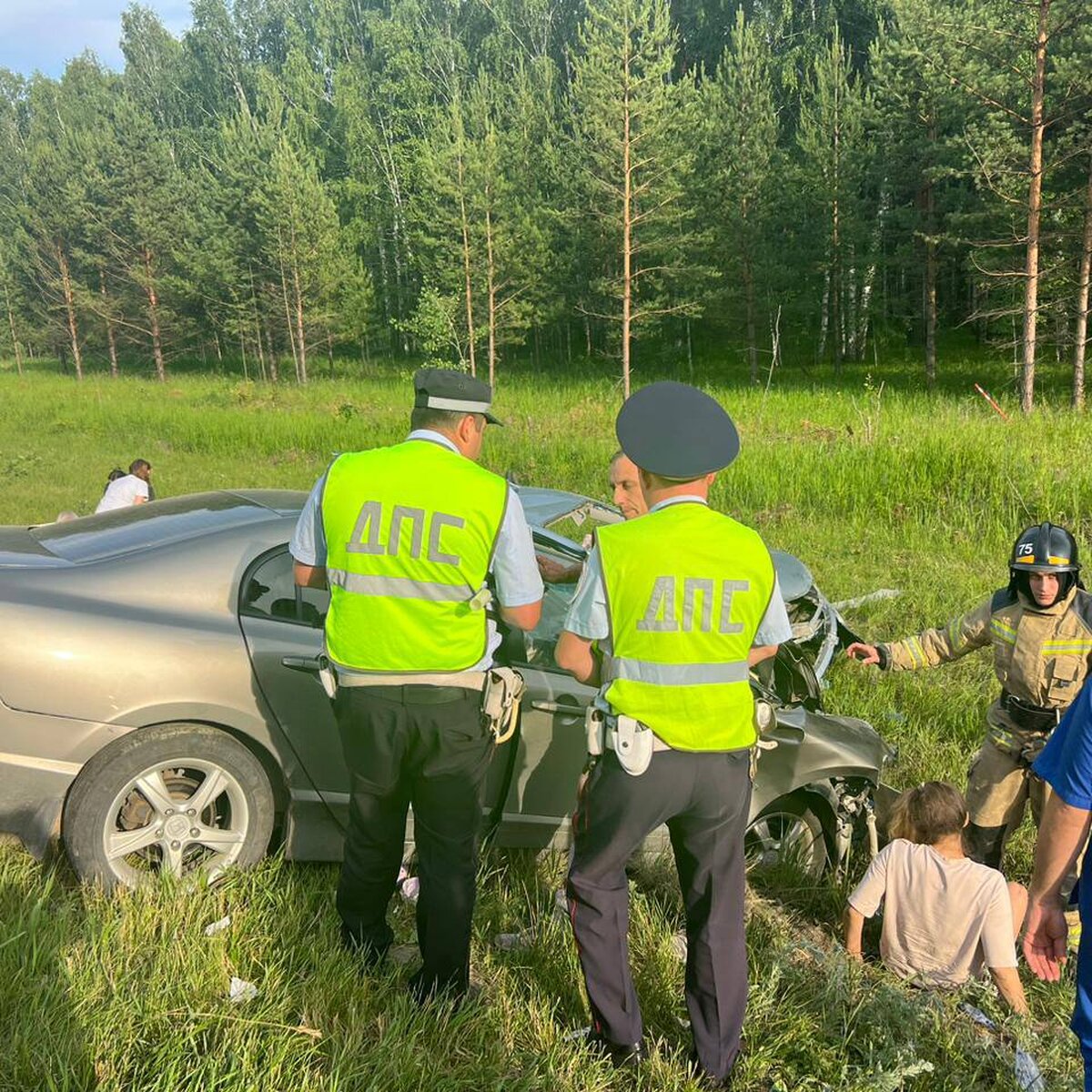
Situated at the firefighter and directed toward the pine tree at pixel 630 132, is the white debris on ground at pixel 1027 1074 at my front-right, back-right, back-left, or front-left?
back-left

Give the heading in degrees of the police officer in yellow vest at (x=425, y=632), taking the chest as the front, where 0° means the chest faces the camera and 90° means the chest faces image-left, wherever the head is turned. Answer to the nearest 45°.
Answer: approximately 180°

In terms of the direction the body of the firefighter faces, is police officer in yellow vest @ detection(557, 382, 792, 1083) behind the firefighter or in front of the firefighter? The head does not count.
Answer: in front

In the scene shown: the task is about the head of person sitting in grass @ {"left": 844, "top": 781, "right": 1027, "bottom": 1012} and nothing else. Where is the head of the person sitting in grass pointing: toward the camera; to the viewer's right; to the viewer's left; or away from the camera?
away from the camera

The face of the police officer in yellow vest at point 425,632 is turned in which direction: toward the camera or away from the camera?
away from the camera

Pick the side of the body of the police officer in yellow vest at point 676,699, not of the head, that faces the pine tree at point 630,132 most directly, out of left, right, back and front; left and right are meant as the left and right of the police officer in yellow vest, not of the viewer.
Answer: front

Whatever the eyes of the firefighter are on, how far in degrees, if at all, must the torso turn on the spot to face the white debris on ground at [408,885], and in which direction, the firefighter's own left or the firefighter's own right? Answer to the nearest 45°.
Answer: approximately 45° to the firefighter's own right

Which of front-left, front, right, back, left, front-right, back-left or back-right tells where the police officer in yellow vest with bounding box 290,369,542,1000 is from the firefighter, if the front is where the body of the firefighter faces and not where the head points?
front-right

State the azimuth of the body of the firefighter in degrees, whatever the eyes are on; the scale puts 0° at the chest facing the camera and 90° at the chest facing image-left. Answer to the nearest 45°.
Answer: approximately 0°

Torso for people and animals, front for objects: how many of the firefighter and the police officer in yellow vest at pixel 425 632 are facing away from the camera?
1

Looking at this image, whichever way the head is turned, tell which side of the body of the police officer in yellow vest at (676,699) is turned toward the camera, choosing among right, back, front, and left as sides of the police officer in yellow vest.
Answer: back

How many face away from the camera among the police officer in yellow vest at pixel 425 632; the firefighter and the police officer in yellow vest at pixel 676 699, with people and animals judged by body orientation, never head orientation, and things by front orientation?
2

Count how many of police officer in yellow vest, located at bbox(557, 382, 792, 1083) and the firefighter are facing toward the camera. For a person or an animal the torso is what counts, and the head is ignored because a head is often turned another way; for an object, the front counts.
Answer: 1

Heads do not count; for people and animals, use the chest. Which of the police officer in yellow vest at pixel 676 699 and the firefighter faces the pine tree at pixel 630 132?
the police officer in yellow vest

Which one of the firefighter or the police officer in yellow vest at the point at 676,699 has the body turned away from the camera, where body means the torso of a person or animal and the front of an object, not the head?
the police officer in yellow vest
